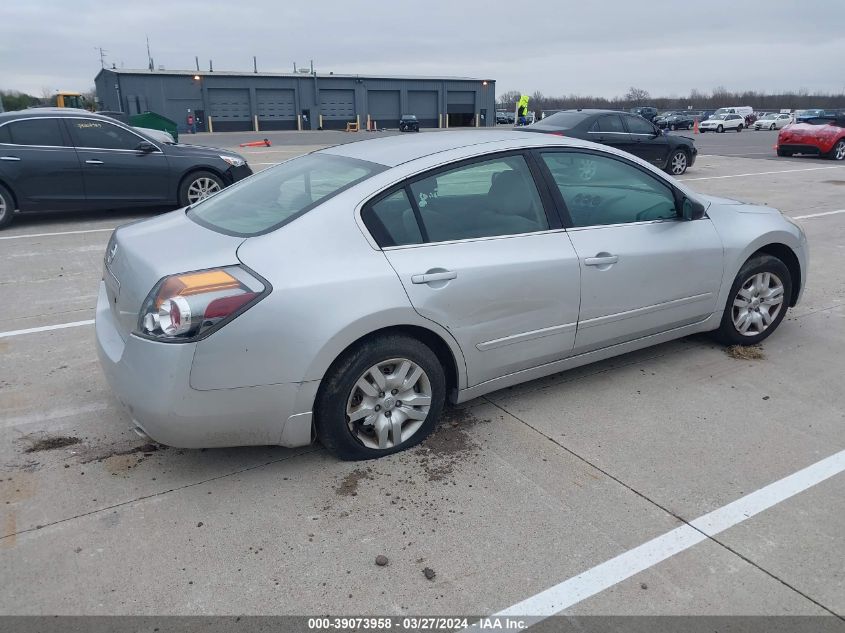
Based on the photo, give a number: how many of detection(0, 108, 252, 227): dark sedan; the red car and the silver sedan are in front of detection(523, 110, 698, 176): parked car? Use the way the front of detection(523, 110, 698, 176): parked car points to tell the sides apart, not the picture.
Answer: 1

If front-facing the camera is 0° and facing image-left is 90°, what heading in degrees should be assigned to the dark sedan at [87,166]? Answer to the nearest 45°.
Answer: approximately 270°

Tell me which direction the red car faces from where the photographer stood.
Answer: facing away from the viewer and to the right of the viewer

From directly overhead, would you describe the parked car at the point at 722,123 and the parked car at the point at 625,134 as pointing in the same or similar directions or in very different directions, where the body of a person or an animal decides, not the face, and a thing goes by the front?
very different directions

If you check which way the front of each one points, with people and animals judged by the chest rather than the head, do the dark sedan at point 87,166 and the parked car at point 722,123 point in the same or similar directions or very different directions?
very different directions

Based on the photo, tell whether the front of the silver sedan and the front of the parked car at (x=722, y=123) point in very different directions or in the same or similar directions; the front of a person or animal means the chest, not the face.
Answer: very different directions

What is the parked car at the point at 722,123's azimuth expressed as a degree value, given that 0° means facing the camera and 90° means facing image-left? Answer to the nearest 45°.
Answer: approximately 45°

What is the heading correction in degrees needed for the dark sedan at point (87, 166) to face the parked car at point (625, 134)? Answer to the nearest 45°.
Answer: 0° — it already faces it

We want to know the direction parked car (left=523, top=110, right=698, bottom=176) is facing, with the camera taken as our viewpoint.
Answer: facing away from the viewer and to the right of the viewer

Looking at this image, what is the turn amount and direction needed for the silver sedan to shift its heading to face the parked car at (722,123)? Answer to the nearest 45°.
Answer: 0° — it already faces it

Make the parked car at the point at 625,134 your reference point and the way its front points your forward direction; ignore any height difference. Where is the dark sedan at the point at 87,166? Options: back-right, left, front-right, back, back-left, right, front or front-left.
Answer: back

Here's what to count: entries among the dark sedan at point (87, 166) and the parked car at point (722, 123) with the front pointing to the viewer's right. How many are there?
1

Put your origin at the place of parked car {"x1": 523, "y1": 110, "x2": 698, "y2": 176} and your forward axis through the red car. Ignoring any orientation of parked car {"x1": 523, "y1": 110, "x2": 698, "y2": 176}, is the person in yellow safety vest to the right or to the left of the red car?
left

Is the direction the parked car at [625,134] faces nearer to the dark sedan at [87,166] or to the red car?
the red car

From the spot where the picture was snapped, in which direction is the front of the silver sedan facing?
facing away from the viewer and to the right of the viewer
